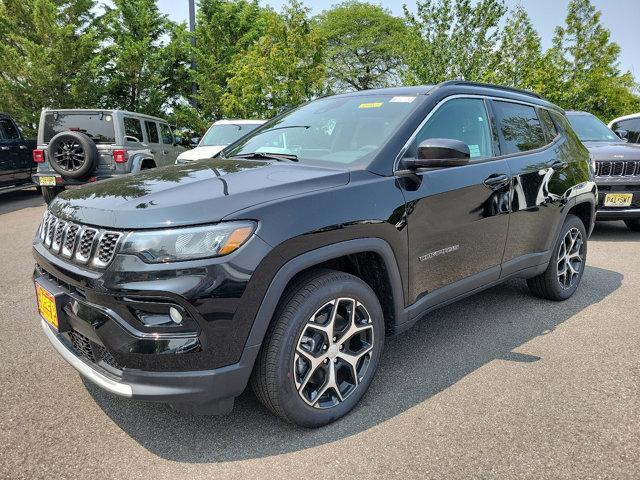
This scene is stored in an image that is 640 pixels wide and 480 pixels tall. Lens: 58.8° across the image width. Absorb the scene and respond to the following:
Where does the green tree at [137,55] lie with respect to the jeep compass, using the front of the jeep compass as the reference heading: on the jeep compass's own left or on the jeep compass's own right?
on the jeep compass's own right

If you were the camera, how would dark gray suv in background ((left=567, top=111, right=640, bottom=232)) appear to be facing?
facing the viewer and to the right of the viewer

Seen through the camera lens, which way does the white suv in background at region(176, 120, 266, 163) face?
facing the viewer and to the left of the viewer

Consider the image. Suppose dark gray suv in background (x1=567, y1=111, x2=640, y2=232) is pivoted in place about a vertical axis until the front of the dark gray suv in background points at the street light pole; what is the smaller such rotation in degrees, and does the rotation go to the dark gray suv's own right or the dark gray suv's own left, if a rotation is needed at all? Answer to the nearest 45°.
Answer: approximately 180°

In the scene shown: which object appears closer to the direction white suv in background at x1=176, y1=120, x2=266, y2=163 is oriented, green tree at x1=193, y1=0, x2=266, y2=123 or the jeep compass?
the jeep compass

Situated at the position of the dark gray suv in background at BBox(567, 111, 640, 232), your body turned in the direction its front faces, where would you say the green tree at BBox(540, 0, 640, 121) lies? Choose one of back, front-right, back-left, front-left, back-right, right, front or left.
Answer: back-left

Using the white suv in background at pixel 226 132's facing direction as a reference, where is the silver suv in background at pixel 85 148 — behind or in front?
in front

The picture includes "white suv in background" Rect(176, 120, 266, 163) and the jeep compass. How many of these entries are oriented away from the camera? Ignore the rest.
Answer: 0

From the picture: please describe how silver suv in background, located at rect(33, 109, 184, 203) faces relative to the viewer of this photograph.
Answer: facing away from the viewer and to the right of the viewer

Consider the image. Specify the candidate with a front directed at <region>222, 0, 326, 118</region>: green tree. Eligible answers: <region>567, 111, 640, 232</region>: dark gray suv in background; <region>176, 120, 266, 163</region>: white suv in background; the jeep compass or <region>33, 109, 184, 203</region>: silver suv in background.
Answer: <region>33, 109, 184, 203</region>: silver suv in background

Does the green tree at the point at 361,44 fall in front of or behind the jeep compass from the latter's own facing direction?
behind

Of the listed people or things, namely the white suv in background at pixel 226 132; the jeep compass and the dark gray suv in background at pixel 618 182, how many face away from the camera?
0

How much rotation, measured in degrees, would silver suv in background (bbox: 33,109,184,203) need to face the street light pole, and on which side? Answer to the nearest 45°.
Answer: approximately 45° to its left

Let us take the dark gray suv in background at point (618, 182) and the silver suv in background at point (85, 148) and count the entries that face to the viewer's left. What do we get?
0

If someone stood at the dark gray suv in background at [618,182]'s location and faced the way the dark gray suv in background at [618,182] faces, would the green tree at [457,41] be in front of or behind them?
behind

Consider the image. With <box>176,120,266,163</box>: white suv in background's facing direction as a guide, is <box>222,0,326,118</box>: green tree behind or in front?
behind

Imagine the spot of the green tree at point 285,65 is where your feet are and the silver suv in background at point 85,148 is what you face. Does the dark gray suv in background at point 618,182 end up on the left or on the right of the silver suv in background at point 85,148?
left

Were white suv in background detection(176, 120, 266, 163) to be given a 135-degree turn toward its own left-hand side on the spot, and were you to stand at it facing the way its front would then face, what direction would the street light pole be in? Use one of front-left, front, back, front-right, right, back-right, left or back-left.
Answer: left
